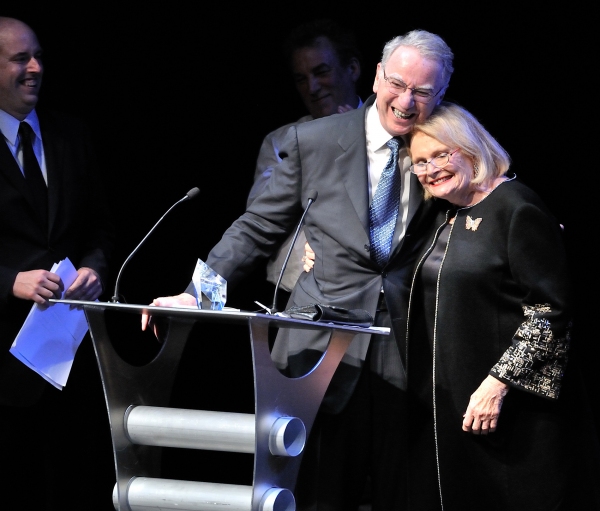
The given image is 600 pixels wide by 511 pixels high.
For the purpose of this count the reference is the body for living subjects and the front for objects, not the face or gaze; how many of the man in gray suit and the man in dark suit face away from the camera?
0

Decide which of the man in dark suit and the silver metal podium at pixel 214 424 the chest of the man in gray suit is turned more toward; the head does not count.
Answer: the silver metal podium

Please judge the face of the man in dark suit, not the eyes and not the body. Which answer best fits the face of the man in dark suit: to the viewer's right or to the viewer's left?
to the viewer's right

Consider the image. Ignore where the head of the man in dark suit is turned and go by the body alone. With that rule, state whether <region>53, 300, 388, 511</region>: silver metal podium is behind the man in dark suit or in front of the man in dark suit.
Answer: in front

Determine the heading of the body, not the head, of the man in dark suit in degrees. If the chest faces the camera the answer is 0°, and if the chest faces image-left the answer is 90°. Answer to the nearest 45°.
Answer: approximately 315°
